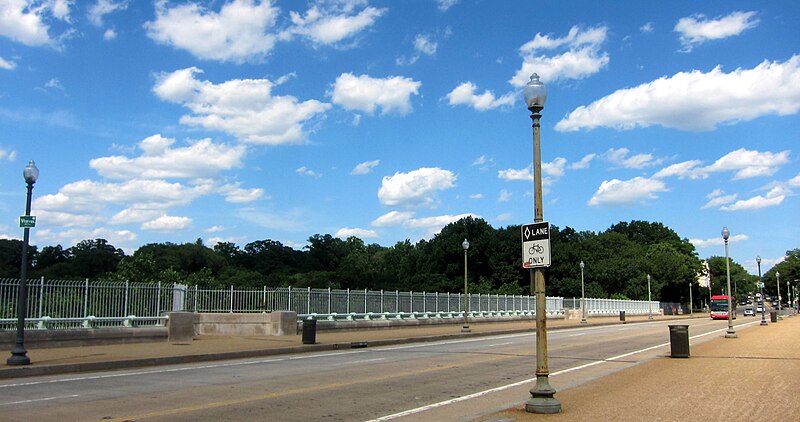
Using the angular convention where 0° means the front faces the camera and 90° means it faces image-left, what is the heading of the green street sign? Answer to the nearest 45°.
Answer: approximately 0°

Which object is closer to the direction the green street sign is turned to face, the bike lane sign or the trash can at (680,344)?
the bike lane sign

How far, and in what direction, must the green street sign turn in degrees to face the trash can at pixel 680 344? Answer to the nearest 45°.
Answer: approximately 90° to its left

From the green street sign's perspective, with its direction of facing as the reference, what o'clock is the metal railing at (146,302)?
The metal railing is roughly at 7 o'clock from the green street sign.

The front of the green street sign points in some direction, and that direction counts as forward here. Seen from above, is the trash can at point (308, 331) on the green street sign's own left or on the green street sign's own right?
on the green street sign's own left

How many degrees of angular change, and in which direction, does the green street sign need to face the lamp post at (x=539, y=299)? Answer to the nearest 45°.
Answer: approximately 45° to its left

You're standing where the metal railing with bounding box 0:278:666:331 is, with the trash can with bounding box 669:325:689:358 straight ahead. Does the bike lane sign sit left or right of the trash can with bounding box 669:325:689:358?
right
